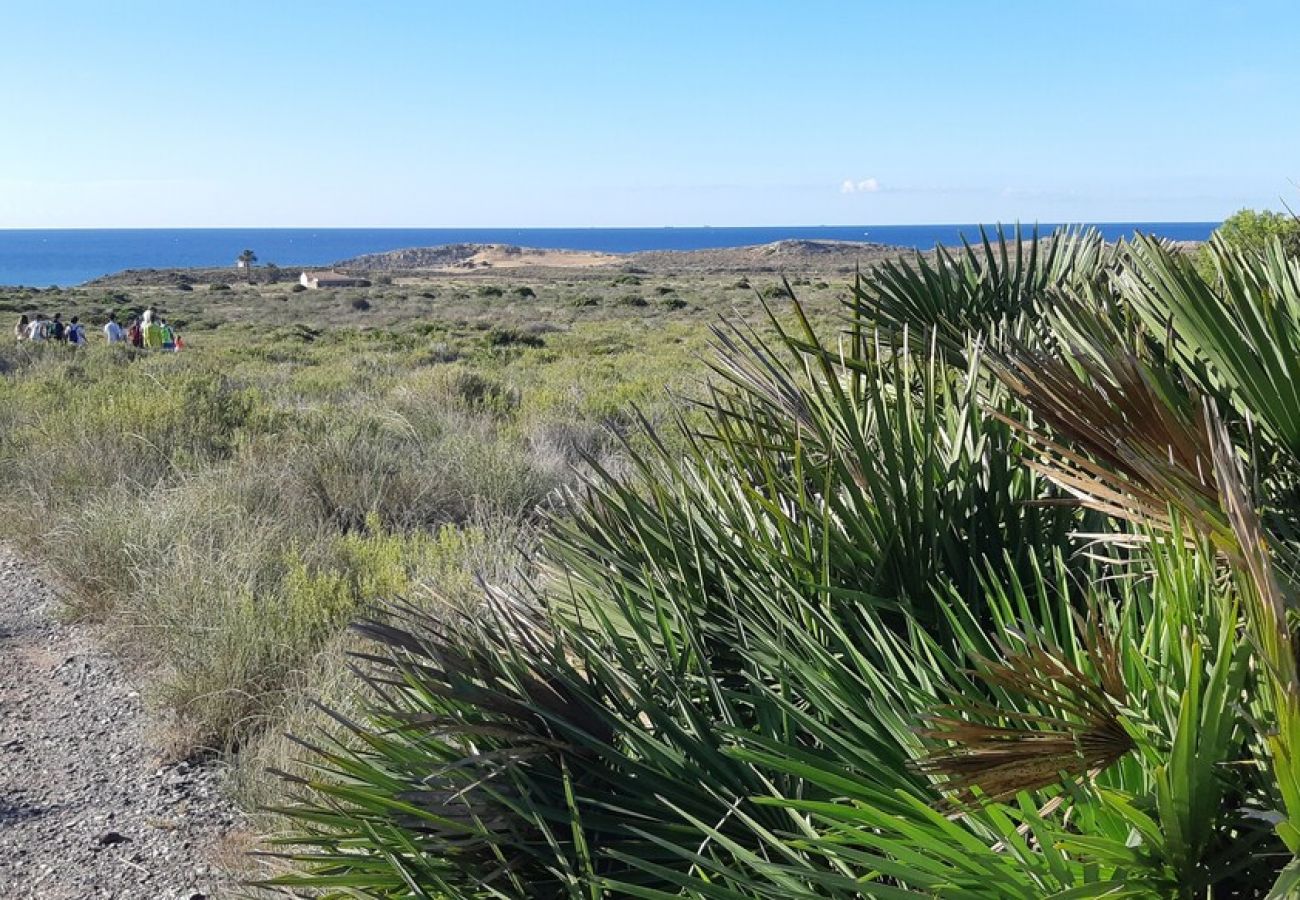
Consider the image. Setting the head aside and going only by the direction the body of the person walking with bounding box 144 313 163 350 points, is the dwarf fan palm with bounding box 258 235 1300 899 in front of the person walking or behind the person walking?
behind

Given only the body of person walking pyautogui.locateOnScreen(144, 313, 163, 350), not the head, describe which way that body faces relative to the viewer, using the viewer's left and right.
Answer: facing away from the viewer

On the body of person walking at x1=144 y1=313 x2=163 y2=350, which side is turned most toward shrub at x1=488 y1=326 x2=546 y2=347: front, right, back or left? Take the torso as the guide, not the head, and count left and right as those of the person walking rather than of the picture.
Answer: right
